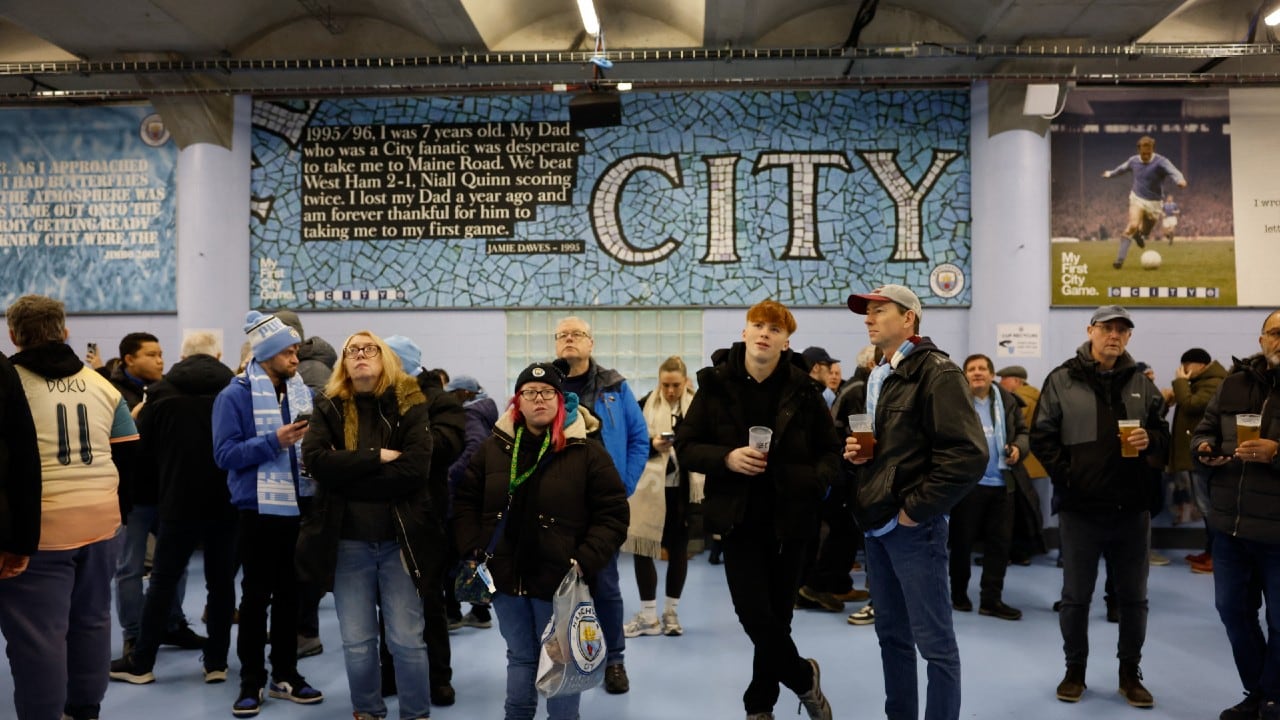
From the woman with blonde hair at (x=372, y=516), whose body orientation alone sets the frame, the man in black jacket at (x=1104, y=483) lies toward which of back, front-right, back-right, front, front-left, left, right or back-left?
left

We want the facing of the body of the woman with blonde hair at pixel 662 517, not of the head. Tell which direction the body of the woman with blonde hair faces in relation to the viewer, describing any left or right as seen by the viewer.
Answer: facing the viewer

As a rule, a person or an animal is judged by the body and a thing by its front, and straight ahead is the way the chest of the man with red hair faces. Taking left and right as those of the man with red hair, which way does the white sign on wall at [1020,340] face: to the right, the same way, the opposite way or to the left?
the same way

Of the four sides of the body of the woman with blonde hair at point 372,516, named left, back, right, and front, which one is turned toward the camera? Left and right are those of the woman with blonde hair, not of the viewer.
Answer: front

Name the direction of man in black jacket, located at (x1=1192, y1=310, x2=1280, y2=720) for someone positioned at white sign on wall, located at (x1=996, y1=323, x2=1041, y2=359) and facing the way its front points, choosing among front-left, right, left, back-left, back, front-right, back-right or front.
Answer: front

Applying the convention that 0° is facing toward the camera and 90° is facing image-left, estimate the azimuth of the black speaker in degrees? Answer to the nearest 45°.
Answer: approximately 0°

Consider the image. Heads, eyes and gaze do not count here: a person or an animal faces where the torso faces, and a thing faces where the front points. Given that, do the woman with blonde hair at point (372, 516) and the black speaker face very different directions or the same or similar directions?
same or similar directions

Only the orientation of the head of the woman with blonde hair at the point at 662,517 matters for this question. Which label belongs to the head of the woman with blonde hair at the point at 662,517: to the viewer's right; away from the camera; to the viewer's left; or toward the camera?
toward the camera

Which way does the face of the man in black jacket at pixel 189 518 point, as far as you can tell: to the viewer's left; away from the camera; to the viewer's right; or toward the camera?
away from the camera

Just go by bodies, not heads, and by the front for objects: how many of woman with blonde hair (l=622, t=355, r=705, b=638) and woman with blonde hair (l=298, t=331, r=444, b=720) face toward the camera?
2

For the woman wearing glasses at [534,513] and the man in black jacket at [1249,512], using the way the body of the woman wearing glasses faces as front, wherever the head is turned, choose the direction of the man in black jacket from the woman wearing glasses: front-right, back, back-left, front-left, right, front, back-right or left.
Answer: left

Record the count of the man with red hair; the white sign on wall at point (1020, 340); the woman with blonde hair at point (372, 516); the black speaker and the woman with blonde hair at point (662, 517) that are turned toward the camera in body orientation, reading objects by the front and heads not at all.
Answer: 5

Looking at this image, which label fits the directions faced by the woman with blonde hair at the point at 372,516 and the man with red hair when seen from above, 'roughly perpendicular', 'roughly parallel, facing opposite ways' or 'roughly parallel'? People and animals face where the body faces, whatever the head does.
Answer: roughly parallel
